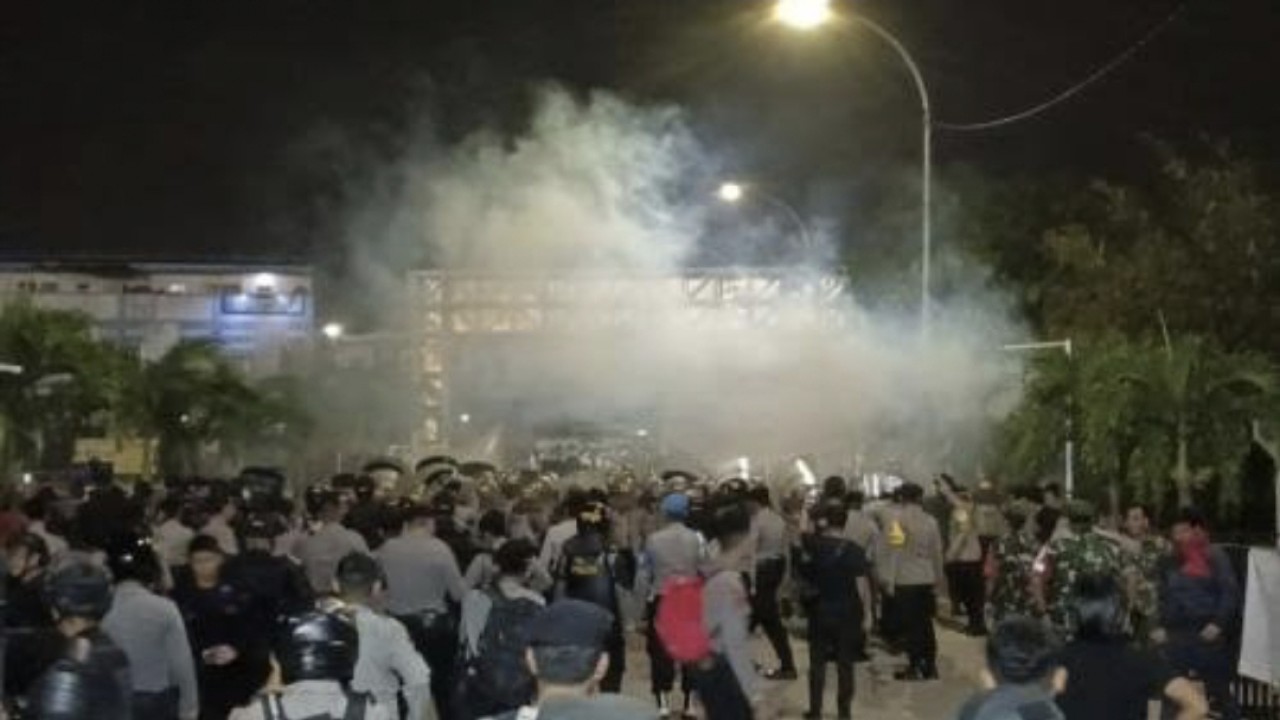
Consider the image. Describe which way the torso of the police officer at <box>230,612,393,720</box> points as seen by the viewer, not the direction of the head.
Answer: away from the camera

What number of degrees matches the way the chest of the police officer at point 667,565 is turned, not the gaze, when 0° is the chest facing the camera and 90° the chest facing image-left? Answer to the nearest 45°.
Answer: approximately 180°

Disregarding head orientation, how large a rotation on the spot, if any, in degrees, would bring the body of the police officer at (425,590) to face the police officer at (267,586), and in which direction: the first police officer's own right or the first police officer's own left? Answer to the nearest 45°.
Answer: approximately 135° to the first police officer's own left

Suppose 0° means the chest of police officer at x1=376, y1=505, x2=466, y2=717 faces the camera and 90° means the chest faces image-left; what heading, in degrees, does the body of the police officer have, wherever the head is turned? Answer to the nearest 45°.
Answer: approximately 180°

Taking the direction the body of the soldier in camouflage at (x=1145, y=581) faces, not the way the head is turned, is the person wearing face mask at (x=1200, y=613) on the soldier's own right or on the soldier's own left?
on the soldier's own left

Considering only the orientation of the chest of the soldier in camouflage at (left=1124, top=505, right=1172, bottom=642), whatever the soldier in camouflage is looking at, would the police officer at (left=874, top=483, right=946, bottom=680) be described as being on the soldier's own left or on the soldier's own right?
on the soldier's own right

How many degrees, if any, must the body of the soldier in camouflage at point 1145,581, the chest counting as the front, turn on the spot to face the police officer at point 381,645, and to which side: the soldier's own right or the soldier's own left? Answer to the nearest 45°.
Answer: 0° — they already face them

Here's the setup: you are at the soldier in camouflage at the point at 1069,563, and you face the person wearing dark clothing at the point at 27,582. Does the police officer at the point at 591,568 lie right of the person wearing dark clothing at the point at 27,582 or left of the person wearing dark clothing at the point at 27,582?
right

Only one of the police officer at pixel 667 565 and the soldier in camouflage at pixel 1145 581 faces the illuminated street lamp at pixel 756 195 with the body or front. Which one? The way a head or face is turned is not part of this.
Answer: the police officer
